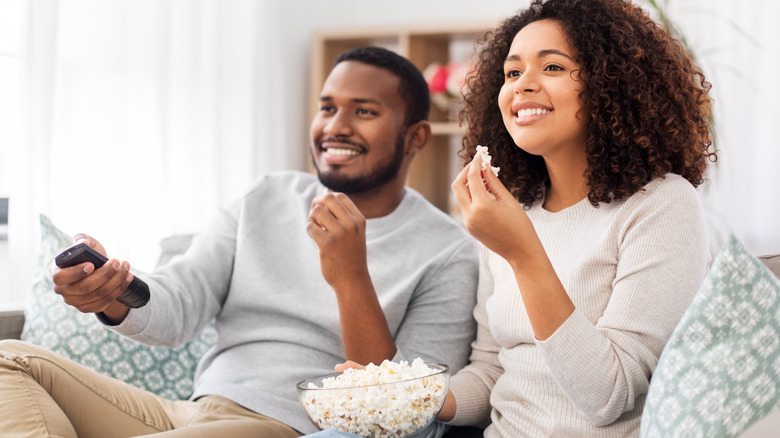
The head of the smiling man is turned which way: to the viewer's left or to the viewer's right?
to the viewer's left

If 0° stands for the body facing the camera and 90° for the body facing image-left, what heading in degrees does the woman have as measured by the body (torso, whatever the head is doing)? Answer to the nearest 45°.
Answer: approximately 45°

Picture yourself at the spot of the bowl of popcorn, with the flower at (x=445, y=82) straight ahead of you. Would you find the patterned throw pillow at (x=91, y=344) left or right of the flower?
left

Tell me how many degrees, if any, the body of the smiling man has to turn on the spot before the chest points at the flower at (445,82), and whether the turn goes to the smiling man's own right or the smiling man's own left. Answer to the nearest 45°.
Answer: approximately 135° to the smiling man's own right
